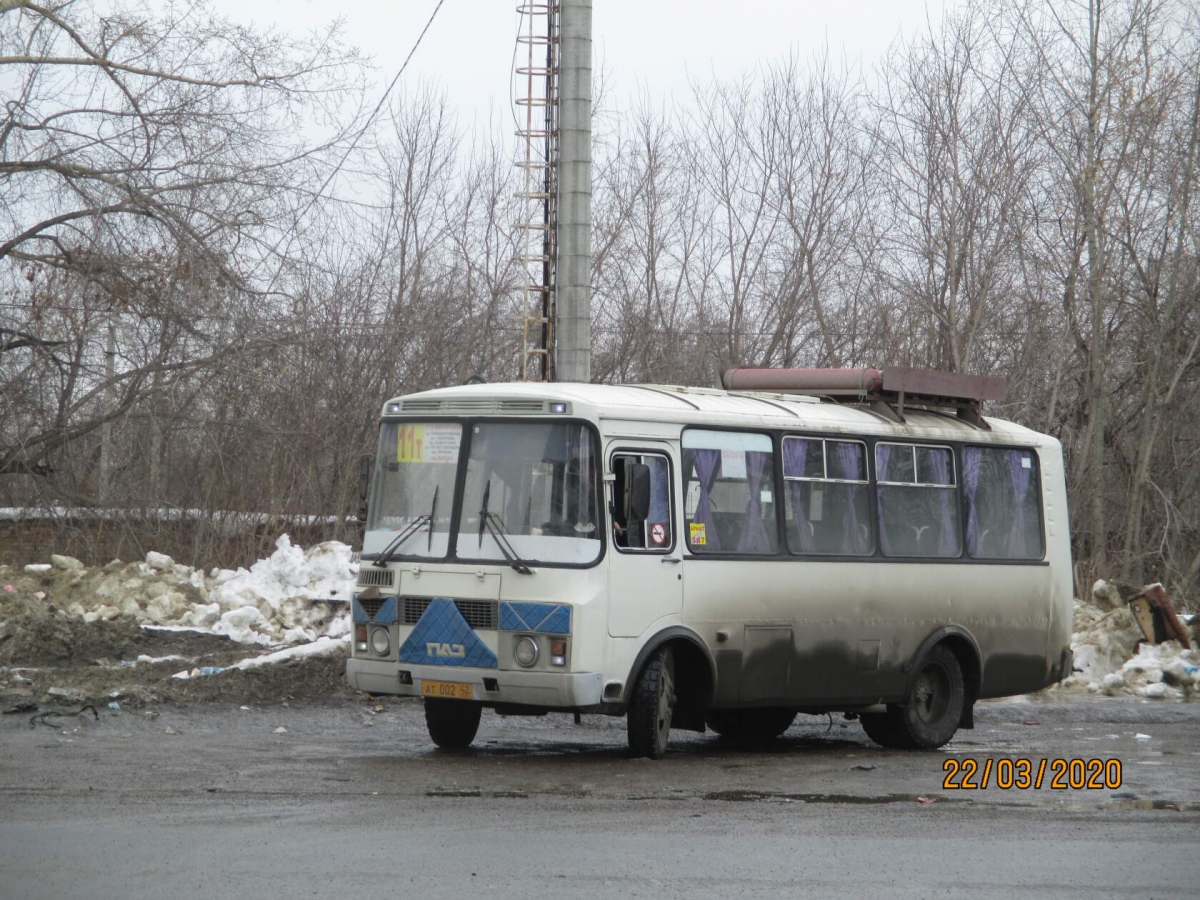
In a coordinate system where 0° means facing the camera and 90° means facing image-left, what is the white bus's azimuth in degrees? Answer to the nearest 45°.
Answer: approximately 45°

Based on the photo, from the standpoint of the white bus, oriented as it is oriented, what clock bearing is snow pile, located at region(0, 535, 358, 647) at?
The snow pile is roughly at 3 o'clock from the white bus.

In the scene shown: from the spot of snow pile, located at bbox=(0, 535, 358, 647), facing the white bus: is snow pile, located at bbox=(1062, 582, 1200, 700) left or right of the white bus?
left

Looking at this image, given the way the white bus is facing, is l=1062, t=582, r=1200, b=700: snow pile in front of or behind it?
behind
